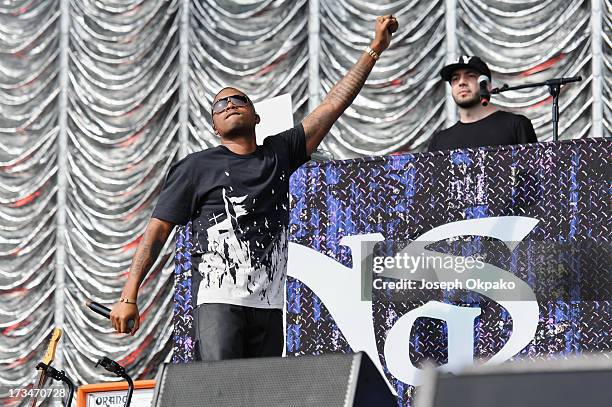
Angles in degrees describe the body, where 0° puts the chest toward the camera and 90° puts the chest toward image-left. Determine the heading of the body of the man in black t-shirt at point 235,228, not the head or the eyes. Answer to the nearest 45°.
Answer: approximately 0°

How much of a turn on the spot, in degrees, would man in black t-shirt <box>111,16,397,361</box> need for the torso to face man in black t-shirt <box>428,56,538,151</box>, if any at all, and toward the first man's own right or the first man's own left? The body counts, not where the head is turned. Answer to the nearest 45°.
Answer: approximately 135° to the first man's own left

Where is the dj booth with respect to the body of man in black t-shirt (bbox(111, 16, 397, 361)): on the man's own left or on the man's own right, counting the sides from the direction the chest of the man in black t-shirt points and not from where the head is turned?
on the man's own left

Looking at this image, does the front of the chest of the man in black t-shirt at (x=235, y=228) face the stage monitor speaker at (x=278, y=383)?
yes

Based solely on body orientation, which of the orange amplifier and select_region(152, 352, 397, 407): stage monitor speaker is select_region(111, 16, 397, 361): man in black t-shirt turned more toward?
the stage monitor speaker

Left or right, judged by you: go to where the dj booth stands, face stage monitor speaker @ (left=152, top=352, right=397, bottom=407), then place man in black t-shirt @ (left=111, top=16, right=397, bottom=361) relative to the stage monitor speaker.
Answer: right
